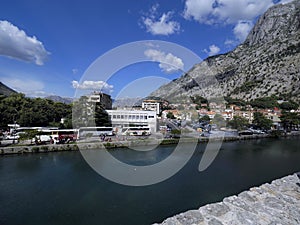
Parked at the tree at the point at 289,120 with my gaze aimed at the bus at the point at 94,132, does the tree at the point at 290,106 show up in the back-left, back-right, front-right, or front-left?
back-right
